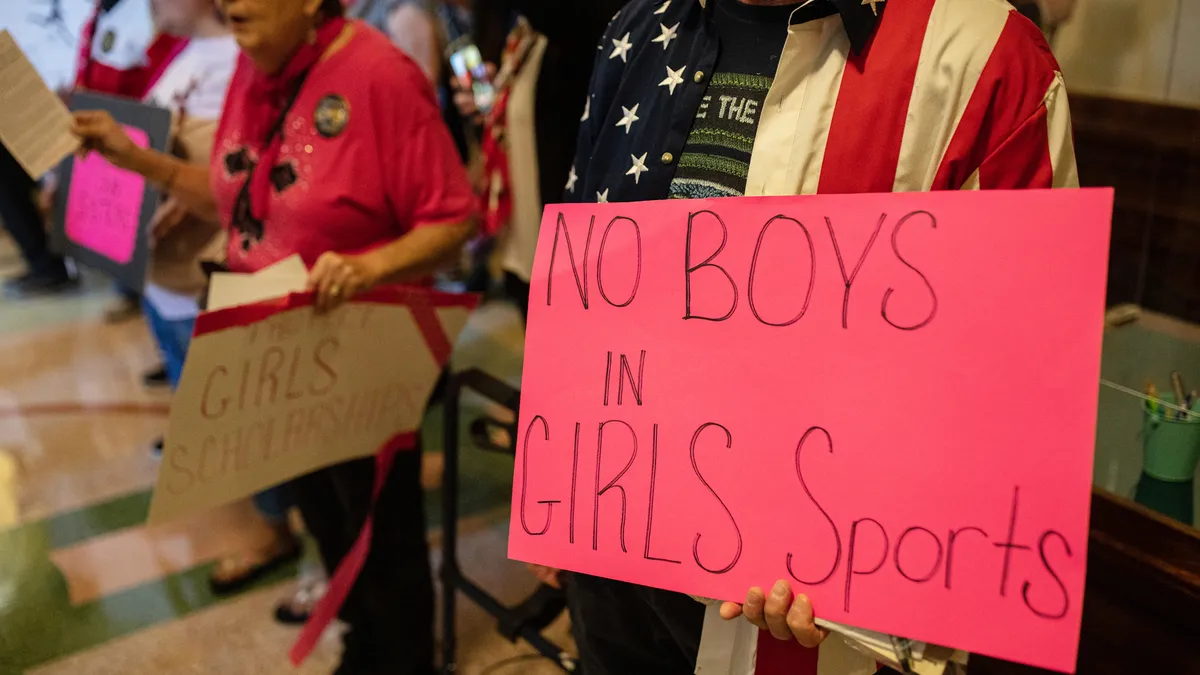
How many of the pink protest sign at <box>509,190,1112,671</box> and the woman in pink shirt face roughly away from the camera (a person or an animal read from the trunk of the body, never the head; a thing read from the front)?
0

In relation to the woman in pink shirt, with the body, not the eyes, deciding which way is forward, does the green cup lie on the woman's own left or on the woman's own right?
on the woman's own left

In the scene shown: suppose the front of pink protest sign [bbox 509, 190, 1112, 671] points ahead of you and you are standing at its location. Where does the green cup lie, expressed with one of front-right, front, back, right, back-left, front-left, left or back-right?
back

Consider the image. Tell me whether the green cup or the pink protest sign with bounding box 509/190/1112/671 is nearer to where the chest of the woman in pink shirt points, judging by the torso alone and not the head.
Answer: the pink protest sign

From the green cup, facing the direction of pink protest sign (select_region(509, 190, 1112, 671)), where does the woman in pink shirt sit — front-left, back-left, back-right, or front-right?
front-right

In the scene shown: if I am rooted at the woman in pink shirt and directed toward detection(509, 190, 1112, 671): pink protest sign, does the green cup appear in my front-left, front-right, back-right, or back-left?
front-left
